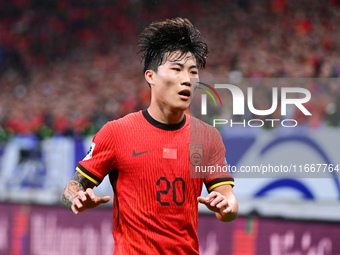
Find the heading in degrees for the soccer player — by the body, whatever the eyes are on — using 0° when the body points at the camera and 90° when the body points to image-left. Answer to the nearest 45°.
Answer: approximately 315°

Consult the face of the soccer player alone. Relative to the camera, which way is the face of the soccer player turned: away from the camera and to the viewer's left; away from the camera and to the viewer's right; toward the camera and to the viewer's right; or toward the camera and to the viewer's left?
toward the camera and to the viewer's right
